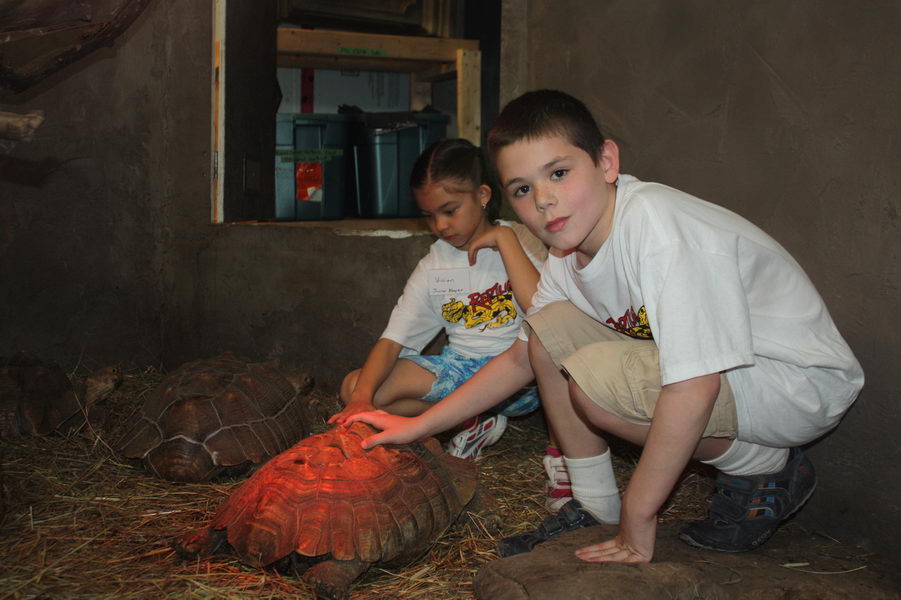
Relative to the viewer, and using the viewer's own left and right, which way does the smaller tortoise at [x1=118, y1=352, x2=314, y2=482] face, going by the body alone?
facing away from the viewer and to the right of the viewer

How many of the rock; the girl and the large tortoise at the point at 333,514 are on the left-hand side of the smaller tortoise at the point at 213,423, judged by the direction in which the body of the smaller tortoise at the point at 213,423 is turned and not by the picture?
0

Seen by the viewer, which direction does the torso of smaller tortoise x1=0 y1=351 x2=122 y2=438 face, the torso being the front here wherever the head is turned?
to the viewer's right

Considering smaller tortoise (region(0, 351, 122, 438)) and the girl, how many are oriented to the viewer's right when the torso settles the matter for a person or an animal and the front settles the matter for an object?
1

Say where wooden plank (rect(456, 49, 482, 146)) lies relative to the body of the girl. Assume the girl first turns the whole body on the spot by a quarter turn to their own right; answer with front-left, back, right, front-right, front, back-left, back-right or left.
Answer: front-right

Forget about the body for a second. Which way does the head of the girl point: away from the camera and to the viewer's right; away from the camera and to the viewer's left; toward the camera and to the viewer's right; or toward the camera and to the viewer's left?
toward the camera and to the viewer's left

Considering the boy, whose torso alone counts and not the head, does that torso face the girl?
no

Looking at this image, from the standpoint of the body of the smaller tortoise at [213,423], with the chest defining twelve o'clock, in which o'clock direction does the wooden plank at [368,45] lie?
The wooden plank is roughly at 11 o'clock from the smaller tortoise.

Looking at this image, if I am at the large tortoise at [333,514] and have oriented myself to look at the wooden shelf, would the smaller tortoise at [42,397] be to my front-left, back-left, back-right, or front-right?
front-left

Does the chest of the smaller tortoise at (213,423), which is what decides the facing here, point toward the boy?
no

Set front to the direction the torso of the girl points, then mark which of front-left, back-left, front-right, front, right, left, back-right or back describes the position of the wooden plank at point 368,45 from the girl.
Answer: back-right

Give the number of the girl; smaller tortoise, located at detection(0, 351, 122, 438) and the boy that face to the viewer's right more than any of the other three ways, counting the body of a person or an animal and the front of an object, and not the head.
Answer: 1
